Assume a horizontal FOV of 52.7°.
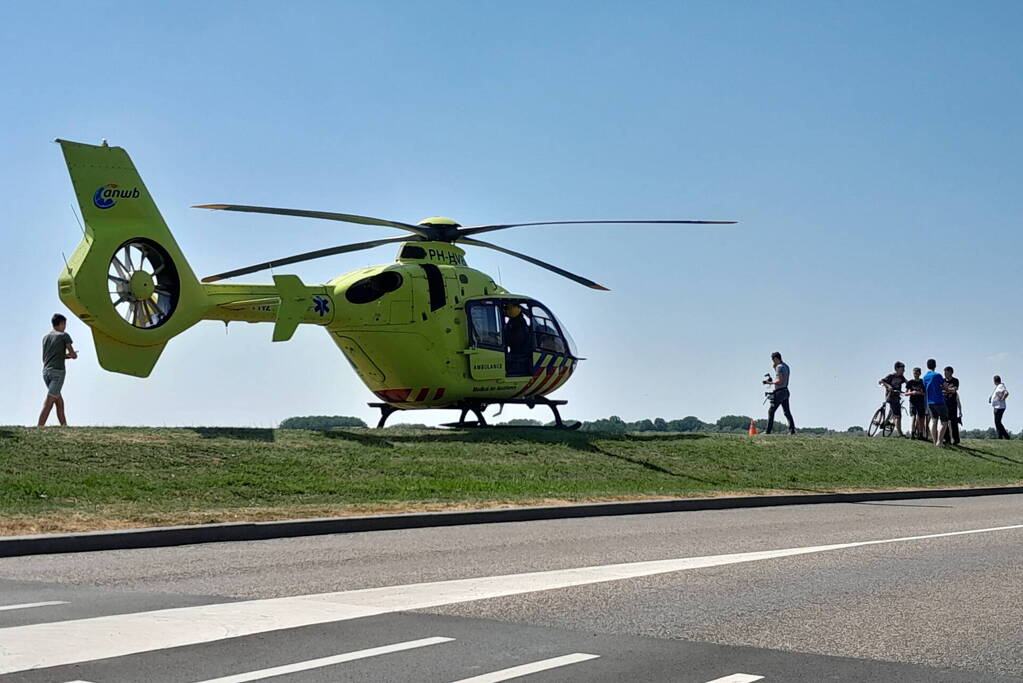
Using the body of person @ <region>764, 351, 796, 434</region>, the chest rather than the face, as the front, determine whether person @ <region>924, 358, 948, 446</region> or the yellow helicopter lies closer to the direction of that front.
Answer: the yellow helicopter

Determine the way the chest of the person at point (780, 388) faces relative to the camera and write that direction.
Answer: to the viewer's left

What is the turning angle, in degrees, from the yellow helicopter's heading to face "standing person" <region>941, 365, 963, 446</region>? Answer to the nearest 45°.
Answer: approximately 45° to its right

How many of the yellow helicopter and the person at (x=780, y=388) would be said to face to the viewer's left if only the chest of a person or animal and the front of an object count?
1

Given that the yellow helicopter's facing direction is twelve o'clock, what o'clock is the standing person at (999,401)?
The standing person is roughly at 1 o'clock from the yellow helicopter.

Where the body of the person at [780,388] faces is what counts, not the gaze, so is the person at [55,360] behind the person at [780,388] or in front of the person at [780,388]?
in front

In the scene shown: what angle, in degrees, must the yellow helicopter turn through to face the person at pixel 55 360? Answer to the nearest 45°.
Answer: approximately 180°

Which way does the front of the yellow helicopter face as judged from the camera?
facing away from the viewer and to the right of the viewer

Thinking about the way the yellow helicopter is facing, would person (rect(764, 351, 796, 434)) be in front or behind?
in front

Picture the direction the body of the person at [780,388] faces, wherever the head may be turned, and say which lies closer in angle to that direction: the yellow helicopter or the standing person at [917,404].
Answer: the yellow helicopter

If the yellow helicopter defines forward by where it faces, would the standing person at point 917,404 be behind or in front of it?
in front

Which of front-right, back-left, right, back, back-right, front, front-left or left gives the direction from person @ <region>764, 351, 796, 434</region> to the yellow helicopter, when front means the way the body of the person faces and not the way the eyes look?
front-left

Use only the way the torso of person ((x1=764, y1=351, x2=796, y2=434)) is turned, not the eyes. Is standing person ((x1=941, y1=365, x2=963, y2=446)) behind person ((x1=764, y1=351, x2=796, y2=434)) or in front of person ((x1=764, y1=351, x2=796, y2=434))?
behind
